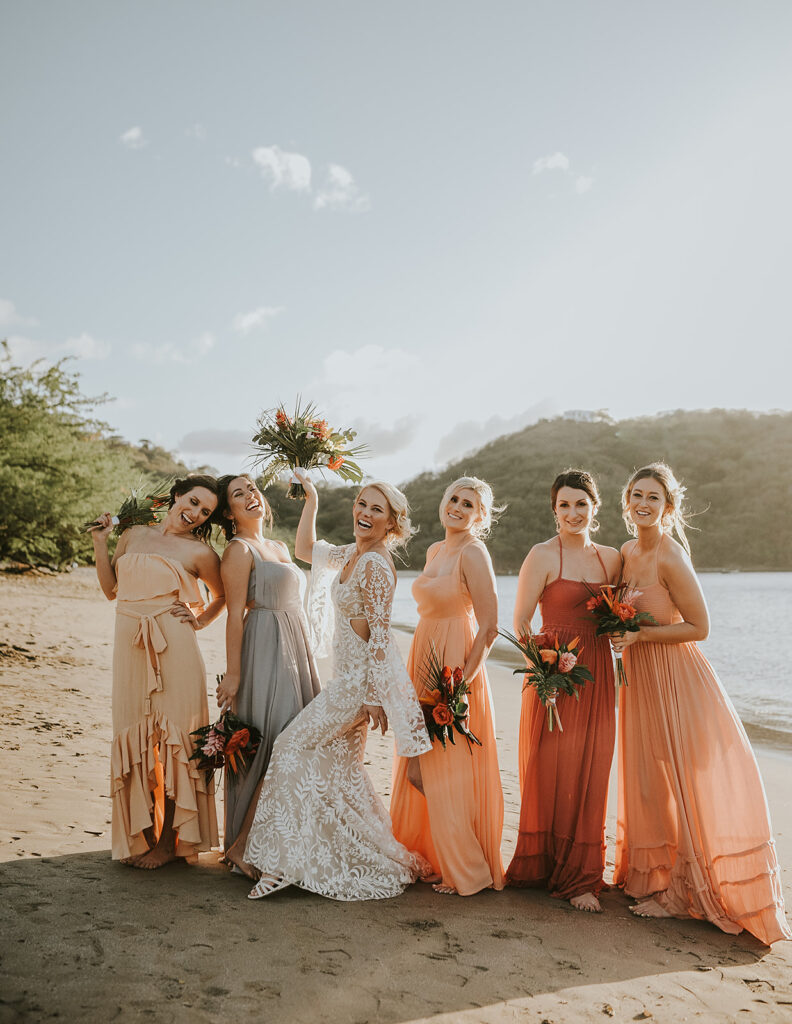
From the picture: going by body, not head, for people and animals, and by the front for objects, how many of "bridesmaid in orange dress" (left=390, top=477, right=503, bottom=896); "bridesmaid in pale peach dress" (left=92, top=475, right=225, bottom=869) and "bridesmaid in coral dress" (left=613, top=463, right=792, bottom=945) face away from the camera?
0

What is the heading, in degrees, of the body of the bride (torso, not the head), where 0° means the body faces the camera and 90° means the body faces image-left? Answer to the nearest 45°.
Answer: approximately 45°

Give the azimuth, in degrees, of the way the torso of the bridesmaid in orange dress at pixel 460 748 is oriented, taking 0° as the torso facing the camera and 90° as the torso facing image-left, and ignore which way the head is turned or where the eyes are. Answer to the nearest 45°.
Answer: approximately 45°

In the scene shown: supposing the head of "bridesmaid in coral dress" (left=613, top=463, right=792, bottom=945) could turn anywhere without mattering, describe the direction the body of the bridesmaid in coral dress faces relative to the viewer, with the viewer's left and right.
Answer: facing the viewer and to the left of the viewer

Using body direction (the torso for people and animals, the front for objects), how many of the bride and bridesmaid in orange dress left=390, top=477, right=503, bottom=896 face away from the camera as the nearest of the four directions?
0

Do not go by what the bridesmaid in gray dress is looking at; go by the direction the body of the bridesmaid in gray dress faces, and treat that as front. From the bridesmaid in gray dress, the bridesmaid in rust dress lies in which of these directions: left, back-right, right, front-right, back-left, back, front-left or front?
front-left

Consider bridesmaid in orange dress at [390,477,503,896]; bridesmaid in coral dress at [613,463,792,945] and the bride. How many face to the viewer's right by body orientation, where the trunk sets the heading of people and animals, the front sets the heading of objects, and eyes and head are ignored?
0

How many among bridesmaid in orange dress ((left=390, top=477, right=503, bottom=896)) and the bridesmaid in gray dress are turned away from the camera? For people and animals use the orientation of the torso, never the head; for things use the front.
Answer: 0

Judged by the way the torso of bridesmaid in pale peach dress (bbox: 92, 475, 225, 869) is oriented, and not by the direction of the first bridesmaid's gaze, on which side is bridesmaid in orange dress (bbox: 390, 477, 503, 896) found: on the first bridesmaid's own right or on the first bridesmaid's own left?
on the first bridesmaid's own left

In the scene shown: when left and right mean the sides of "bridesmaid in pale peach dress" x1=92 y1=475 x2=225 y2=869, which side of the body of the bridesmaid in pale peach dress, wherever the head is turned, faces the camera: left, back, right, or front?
front

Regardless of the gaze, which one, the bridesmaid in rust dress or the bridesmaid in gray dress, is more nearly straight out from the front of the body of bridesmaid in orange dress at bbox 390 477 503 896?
the bridesmaid in gray dress

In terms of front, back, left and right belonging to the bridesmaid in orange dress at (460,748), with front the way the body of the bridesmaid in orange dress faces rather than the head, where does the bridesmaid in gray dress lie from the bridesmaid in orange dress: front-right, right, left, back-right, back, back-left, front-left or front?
front-right

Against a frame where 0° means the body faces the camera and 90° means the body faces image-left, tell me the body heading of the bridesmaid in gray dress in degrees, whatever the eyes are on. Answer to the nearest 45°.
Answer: approximately 315°
